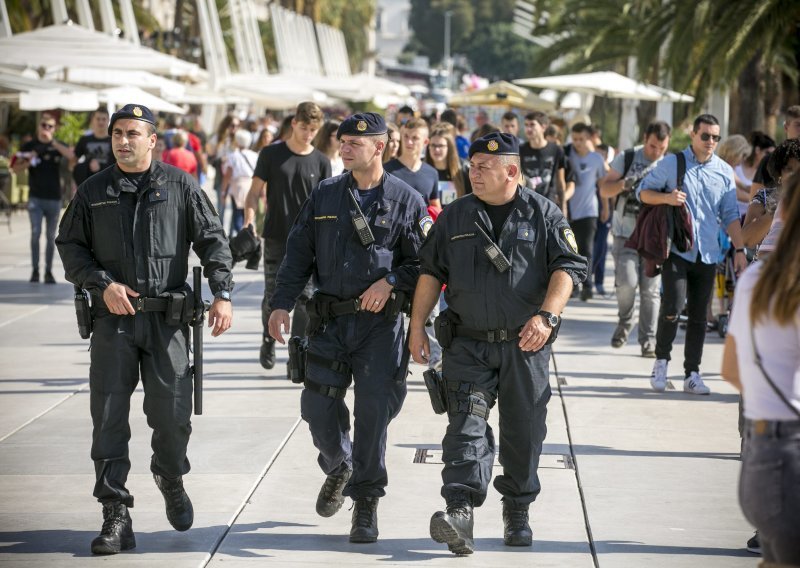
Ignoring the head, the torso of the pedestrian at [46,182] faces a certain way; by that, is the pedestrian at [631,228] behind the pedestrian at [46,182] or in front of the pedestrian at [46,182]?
in front

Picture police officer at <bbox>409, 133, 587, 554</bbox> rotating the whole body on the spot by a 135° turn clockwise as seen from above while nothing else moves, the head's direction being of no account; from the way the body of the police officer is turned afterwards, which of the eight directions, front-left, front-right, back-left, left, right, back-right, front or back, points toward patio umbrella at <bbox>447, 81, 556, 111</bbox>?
front-right

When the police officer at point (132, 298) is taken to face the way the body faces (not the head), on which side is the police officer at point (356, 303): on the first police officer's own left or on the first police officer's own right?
on the first police officer's own left

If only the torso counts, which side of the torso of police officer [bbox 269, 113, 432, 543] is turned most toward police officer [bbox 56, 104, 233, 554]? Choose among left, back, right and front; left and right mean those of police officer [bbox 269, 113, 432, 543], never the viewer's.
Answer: right

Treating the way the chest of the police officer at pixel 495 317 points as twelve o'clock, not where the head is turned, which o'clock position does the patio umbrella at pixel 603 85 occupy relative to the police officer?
The patio umbrella is roughly at 6 o'clock from the police officer.

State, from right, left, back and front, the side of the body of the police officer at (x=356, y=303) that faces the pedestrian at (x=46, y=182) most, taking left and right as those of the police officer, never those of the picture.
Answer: back

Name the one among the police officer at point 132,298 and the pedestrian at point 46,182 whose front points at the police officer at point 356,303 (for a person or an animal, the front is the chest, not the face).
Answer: the pedestrian

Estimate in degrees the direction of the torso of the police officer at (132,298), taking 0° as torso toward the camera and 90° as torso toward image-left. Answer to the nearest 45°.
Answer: approximately 0°
